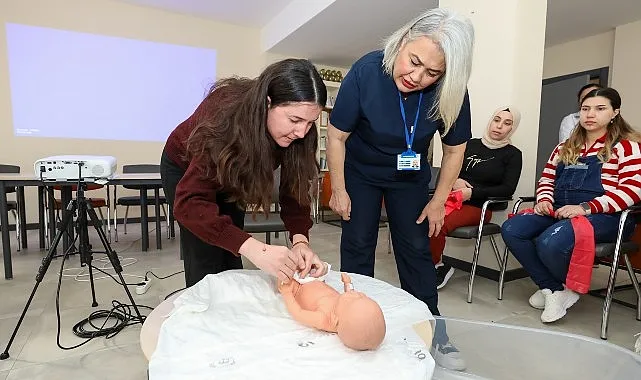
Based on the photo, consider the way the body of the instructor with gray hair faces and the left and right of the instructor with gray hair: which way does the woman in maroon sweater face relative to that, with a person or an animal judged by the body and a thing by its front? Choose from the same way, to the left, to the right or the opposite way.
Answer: to the left

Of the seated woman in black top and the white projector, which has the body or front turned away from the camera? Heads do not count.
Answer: the white projector

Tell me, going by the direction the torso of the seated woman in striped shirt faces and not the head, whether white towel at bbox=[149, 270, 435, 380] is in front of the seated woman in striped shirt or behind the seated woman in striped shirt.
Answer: in front

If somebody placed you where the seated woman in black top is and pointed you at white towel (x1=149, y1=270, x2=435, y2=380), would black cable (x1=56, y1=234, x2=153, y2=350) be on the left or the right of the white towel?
right

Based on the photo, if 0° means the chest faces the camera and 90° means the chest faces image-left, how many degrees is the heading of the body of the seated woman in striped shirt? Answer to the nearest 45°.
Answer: approximately 45°

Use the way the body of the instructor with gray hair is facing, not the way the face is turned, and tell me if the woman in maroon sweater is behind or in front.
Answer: in front

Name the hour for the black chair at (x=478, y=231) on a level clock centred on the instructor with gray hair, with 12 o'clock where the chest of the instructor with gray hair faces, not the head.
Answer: The black chair is roughly at 7 o'clock from the instructor with gray hair.

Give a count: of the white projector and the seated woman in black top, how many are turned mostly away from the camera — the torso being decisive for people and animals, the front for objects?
1

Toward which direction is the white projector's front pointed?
away from the camera

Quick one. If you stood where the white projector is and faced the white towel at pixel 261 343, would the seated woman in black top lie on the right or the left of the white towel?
left

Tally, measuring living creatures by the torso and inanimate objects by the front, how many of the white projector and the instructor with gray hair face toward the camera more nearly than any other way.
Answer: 1
